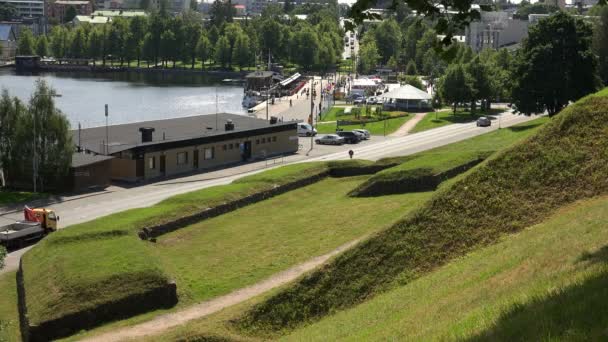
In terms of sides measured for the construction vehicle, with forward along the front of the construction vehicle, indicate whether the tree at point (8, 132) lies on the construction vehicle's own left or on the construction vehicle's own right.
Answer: on the construction vehicle's own left

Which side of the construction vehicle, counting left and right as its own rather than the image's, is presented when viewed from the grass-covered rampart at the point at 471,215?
right

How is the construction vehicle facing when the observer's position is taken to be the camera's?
facing away from the viewer and to the right of the viewer

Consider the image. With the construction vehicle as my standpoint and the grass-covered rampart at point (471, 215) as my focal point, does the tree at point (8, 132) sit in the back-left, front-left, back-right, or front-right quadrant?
back-left
